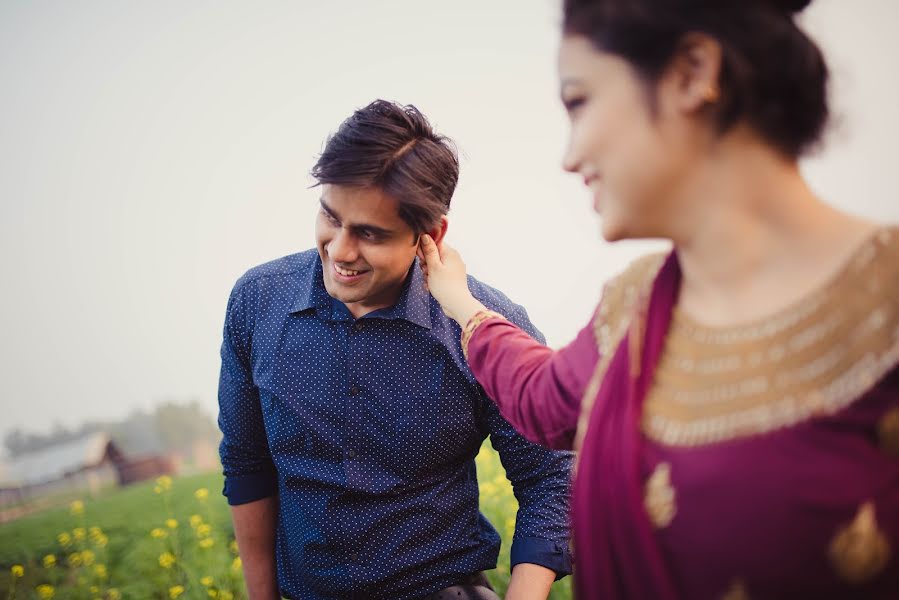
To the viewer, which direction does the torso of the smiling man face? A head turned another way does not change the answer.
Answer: toward the camera

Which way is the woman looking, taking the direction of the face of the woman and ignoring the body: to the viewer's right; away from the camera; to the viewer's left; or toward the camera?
to the viewer's left

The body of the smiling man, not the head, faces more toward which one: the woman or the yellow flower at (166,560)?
the woman

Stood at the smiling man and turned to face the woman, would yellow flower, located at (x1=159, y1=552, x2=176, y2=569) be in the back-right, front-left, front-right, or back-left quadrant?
back-right

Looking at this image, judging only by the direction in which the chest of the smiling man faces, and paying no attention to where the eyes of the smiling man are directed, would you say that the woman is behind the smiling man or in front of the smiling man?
in front

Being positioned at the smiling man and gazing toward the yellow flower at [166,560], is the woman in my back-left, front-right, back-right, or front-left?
back-left
